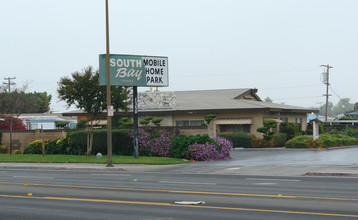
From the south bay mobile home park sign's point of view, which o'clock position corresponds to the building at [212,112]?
The building is roughly at 7 o'clock from the south bay mobile home park sign.

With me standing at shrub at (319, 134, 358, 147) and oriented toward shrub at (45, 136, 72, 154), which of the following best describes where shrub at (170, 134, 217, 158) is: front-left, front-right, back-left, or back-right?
front-left

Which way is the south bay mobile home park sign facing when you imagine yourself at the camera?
facing the viewer

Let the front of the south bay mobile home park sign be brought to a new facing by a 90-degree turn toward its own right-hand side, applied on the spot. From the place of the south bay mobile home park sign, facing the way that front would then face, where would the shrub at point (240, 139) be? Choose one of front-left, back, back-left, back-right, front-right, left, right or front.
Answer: back-right

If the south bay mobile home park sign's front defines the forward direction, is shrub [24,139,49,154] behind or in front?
behind

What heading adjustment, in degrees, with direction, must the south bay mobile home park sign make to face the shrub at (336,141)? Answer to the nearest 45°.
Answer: approximately 135° to its left

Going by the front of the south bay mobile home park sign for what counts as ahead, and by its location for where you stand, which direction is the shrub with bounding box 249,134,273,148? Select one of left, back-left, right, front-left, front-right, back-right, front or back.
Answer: back-left

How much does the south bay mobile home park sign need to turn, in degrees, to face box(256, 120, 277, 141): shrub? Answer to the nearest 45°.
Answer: approximately 135° to its left

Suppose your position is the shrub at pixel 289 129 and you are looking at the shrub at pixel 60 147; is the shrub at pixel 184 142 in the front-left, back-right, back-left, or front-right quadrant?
front-left

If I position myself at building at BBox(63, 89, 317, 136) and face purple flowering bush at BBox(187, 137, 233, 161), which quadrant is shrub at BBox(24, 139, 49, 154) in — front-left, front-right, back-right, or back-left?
front-right

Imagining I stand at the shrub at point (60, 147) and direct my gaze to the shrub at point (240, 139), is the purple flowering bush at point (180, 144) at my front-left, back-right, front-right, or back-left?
front-right
